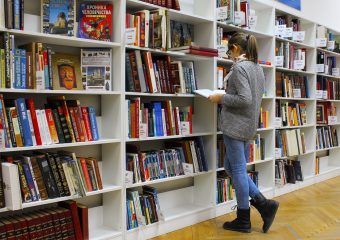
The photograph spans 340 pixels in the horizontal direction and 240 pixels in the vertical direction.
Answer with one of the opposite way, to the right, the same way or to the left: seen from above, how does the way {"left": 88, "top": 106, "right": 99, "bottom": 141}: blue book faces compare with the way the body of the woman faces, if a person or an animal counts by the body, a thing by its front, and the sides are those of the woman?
the opposite way

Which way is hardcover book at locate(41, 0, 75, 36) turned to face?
toward the camera

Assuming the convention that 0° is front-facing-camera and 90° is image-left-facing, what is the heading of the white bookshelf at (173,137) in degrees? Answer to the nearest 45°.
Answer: approximately 315°

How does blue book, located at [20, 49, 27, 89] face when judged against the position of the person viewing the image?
facing to the right of the viewer

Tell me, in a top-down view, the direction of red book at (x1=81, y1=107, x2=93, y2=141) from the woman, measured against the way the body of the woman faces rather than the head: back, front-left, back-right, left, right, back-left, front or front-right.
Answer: front-left

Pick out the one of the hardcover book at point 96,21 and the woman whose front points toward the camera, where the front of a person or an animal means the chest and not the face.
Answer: the hardcover book

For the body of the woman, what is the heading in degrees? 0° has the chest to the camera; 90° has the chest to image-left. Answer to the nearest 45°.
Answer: approximately 90°

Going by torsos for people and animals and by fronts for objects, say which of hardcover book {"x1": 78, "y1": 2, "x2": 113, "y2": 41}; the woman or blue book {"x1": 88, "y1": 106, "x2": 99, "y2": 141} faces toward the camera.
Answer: the hardcover book
